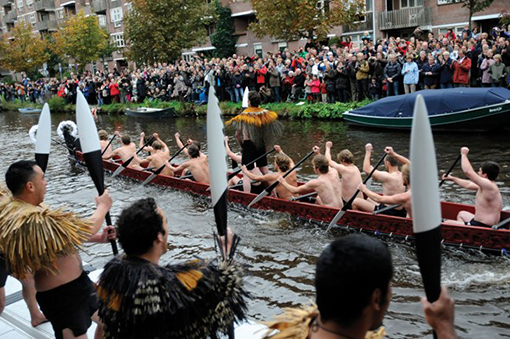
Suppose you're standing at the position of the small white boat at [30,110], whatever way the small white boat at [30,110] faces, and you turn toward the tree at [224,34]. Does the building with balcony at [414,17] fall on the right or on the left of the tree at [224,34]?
right

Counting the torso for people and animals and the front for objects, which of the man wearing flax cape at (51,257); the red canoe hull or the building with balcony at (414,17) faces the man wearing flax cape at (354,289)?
the building with balcony

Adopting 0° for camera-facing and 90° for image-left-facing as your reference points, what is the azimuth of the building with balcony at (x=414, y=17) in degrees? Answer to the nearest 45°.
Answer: approximately 0°

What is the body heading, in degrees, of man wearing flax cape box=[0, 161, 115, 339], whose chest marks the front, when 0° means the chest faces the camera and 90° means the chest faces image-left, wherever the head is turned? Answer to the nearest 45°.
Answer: approximately 225°

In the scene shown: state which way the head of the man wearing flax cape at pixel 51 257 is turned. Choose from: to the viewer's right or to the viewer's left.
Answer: to the viewer's right

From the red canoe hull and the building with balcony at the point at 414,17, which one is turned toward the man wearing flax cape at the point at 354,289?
the building with balcony

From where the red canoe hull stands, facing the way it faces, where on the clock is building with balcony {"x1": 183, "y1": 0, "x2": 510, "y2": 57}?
The building with balcony is roughly at 2 o'clock from the red canoe hull.

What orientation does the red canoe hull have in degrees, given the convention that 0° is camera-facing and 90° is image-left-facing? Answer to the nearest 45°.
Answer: approximately 135°
